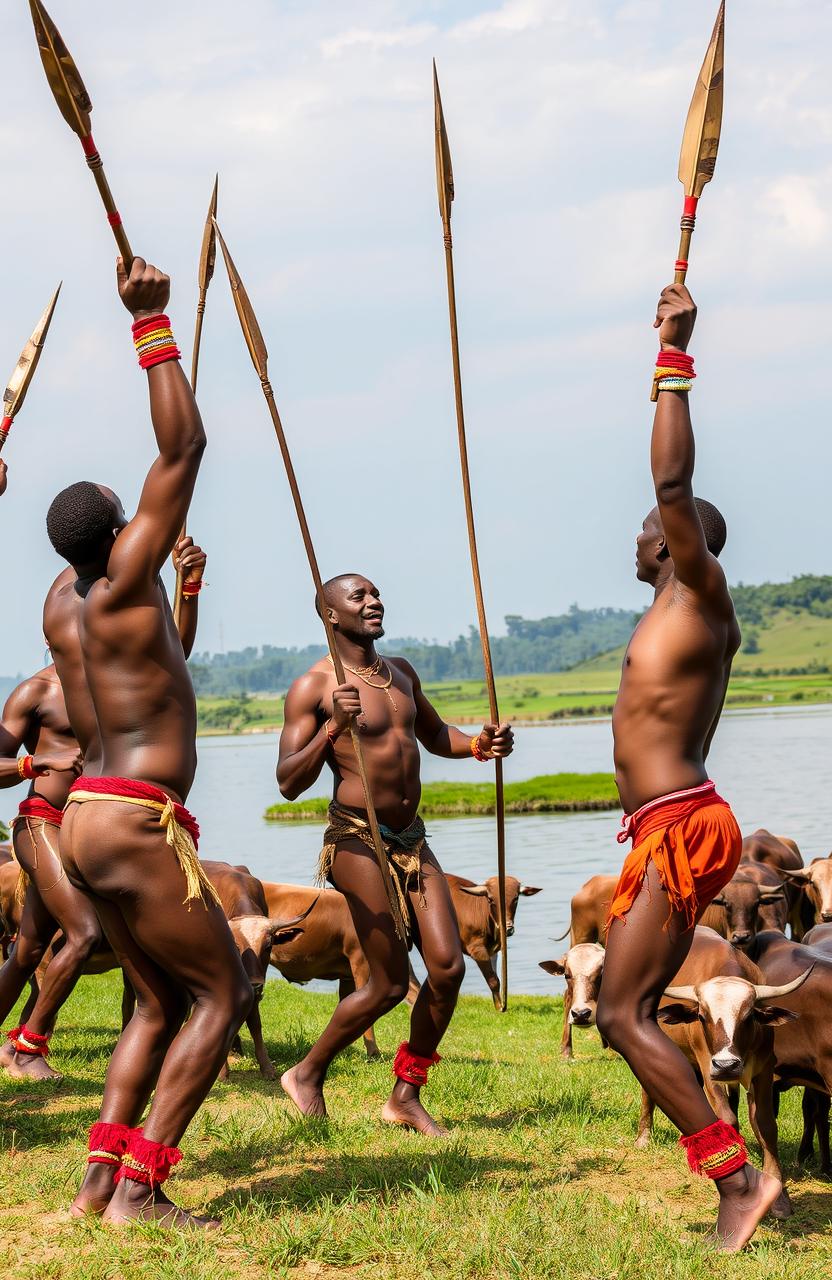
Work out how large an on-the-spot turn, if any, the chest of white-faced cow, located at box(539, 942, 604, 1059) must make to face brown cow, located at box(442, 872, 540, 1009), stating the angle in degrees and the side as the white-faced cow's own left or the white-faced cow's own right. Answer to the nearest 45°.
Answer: approximately 180°

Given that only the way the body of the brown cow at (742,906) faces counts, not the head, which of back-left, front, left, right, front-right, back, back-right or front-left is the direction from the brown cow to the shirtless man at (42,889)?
front-right

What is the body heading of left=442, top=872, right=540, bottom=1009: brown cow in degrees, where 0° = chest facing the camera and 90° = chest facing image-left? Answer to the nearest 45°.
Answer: approximately 315°

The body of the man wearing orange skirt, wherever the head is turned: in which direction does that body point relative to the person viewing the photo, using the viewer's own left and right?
facing to the left of the viewer

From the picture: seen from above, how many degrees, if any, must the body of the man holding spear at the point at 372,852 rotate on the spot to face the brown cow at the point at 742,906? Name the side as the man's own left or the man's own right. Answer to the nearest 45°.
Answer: approximately 90° to the man's own left

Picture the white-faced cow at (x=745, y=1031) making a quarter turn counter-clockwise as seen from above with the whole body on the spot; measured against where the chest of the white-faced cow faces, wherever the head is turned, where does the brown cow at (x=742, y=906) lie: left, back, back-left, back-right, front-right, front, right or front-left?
front-left

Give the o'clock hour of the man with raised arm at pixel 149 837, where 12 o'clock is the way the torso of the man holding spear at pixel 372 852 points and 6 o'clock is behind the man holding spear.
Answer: The man with raised arm is roughly at 2 o'clock from the man holding spear.

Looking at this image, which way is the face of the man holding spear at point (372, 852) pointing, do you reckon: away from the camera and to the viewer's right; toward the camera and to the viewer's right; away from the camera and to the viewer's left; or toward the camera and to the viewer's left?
toward the camera and to the viewer's right

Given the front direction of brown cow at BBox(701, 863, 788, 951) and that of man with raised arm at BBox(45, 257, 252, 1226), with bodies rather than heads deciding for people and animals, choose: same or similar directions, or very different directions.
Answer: very different directions

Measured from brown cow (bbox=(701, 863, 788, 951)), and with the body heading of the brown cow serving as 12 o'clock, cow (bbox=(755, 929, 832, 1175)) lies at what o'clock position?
The cow is roughly at 12 o'clock from the brown cow.

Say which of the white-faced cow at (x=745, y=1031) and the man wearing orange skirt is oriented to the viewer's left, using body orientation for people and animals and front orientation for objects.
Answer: the man wearing orange skirt
